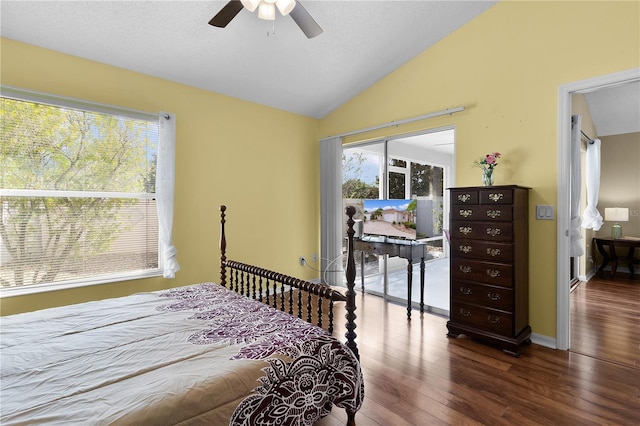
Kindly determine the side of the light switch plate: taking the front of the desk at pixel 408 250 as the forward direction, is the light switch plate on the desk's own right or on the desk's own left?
on the desk's own left

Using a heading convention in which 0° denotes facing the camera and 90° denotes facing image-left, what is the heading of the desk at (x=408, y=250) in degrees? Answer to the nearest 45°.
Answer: approximately 45°

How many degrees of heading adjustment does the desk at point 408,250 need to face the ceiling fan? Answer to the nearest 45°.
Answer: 0° — it already faces it

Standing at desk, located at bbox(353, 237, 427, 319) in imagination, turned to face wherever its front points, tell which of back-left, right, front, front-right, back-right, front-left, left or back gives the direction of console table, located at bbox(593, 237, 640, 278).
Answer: back

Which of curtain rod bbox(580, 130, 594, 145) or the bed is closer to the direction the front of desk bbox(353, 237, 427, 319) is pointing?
the bed

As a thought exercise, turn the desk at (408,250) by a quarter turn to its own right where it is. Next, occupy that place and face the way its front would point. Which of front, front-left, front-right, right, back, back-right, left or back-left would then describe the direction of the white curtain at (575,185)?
back-right

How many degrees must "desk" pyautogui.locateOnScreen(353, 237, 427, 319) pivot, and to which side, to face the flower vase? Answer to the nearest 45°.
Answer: approximately 90° to its left

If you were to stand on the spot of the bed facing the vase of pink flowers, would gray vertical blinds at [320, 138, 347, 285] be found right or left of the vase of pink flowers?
left

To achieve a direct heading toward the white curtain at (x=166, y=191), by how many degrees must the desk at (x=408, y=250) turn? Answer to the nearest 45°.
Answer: approximately 45° to its right

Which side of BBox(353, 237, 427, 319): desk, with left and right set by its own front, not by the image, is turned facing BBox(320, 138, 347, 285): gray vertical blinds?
right

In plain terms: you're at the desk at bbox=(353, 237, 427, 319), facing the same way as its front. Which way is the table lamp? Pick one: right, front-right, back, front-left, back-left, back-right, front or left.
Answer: back
